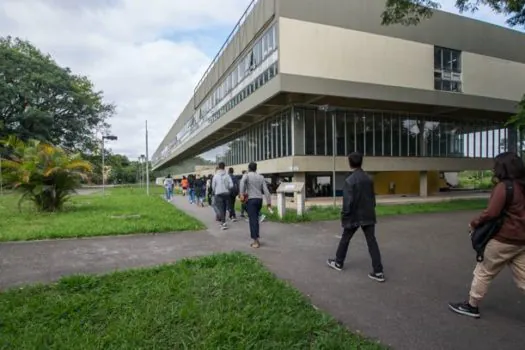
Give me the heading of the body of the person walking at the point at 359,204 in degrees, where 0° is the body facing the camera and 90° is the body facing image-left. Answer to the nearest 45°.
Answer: approximately 135°

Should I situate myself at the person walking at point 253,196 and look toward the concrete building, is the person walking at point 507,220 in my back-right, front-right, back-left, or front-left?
back-right

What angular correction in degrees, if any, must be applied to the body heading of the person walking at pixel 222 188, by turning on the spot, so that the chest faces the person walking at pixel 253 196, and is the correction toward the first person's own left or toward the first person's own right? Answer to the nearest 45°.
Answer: approximately 180°

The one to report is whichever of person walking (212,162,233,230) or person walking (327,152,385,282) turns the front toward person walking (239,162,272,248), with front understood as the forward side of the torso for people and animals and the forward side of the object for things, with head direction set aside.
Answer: person walking (327,152,385,282)

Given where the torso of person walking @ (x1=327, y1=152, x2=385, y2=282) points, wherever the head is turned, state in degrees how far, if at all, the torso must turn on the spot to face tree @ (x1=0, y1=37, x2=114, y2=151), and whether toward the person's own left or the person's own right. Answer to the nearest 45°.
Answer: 0° — they already face it

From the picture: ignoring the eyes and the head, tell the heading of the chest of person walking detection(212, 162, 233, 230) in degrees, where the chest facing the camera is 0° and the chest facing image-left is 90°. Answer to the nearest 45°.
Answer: approximately 180°

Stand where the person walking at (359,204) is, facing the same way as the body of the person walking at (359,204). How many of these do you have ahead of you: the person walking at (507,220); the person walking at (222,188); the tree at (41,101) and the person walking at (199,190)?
3

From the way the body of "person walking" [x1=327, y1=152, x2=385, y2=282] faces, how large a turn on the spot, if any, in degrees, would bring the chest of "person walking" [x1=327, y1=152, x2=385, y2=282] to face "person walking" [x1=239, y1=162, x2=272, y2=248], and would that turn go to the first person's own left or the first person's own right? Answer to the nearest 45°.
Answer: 0° — they already face them
